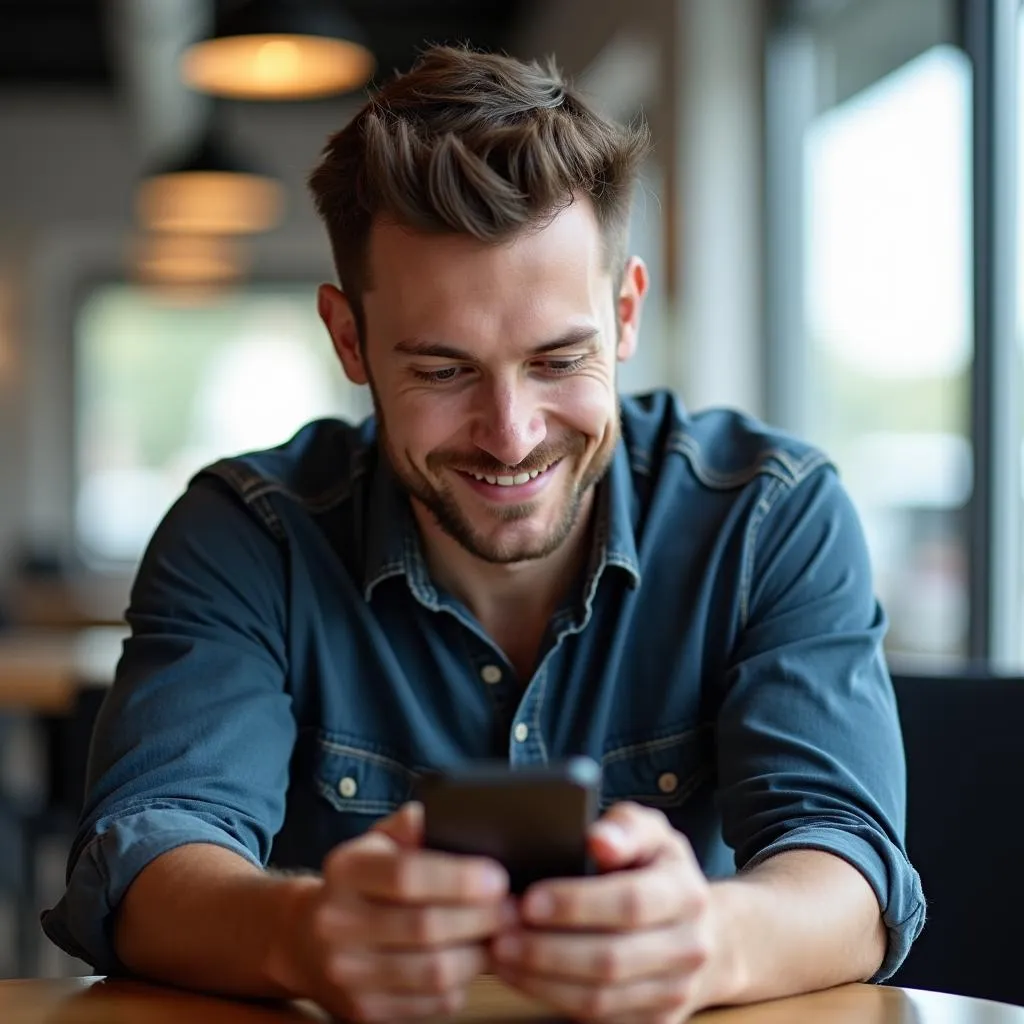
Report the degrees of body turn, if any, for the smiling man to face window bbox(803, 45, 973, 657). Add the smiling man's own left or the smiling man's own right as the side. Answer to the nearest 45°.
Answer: approximately 180°

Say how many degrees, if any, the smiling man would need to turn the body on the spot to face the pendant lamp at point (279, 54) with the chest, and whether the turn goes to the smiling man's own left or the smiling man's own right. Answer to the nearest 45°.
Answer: approximately 180°

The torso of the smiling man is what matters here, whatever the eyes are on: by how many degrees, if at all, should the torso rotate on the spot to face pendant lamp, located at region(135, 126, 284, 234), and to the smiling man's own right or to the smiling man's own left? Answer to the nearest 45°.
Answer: approximately 180°

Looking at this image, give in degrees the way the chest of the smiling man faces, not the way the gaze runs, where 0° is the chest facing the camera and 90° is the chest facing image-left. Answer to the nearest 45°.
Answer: approximately 0°

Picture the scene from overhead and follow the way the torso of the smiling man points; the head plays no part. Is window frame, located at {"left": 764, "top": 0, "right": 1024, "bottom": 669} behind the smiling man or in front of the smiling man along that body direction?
behind

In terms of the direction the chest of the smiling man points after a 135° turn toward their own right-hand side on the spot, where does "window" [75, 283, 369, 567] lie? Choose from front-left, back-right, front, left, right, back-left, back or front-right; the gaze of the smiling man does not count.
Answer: front-right

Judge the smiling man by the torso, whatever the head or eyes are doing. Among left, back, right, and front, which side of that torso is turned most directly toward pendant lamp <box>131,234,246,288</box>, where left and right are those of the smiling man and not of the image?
back
